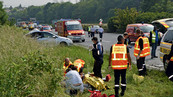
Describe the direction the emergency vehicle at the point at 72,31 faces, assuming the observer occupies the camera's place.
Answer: facing the viewer and to the right of the viewer

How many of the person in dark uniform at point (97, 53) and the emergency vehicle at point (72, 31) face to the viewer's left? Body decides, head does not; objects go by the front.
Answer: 1

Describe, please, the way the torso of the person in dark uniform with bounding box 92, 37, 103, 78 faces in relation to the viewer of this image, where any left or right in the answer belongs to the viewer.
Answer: facing to the left of the viewer

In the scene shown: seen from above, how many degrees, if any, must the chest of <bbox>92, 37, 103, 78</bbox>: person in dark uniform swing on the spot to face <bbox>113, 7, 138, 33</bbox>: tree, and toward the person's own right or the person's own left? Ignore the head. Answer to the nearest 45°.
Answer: approximately 90° to the person's own right

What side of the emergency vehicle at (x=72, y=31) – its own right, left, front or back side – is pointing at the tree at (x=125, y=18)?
left

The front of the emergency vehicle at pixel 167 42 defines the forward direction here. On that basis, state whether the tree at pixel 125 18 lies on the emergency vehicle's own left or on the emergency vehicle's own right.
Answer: on the emergency vehicle's own right

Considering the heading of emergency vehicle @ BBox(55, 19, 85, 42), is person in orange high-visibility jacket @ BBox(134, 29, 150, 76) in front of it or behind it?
in front

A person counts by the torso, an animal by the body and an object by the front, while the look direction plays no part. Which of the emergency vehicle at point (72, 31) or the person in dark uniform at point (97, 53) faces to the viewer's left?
the person in dark uniform

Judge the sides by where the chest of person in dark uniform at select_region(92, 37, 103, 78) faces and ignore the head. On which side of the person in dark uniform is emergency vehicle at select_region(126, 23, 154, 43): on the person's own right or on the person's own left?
on the person's own right
